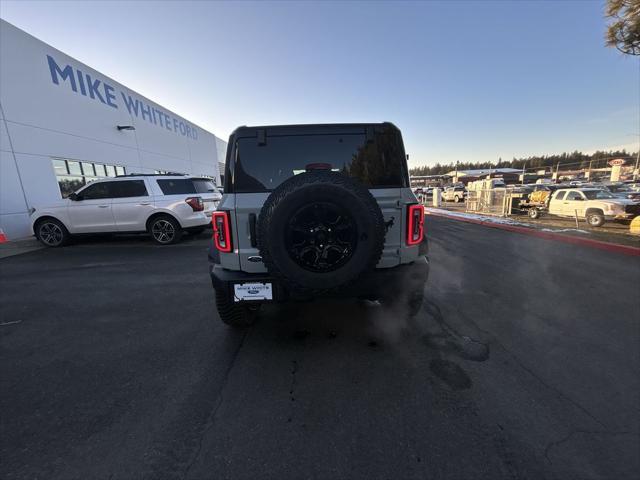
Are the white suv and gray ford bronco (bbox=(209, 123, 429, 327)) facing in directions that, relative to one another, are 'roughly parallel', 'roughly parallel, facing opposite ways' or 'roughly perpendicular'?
roughly perpendicular

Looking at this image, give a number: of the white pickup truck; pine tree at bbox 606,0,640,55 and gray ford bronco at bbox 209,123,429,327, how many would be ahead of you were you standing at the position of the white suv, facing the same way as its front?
0

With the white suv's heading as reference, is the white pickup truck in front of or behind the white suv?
behind

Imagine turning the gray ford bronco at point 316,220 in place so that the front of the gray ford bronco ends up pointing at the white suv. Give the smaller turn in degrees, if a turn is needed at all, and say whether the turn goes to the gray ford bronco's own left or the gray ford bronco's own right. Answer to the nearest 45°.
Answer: approximately 45° to the gray ford bronco's own left

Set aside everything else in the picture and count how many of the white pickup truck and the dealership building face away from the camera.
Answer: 0

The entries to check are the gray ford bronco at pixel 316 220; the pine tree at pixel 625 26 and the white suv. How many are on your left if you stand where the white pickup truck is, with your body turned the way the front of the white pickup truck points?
0

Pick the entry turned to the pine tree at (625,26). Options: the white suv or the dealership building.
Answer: the dealership building

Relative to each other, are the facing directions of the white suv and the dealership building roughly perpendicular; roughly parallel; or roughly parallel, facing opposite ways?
roughly parallel, facing opposite ways

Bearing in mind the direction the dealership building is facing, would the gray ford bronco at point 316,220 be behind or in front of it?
in front

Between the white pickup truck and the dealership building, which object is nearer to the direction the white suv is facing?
the dealership building

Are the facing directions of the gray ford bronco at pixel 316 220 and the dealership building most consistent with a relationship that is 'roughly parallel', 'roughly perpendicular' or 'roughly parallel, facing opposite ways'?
roughly perpendicular

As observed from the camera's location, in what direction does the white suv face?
facing away from the viewer and to the left of the viewer

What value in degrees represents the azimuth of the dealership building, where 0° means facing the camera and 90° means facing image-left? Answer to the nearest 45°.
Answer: approximately 315°

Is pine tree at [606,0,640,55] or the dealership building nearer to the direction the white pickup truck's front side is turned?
the pine tree

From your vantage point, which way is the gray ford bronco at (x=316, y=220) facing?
away from the camera

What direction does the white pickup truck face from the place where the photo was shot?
facing the viewer and to the right of the viewer

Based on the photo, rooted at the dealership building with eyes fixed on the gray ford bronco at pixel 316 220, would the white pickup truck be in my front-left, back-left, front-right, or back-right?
front-left

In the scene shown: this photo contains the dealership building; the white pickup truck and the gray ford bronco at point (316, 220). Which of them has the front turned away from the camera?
the gray ford bronco
